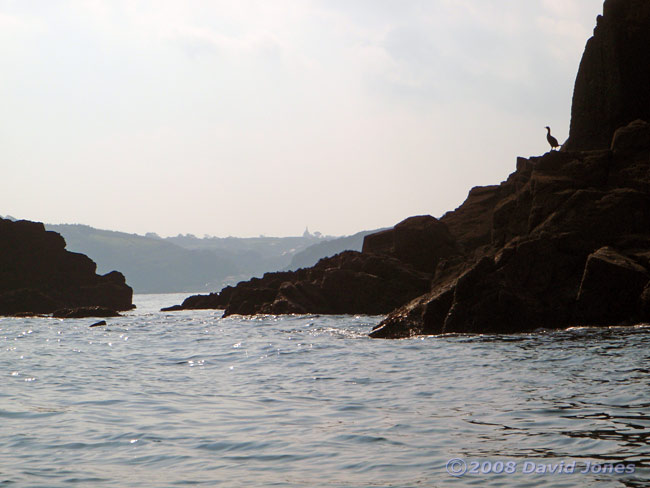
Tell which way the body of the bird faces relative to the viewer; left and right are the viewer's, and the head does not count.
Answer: facing to the left of the viewer

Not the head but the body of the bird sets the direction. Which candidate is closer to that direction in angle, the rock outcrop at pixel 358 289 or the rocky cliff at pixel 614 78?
the rock outcrop
